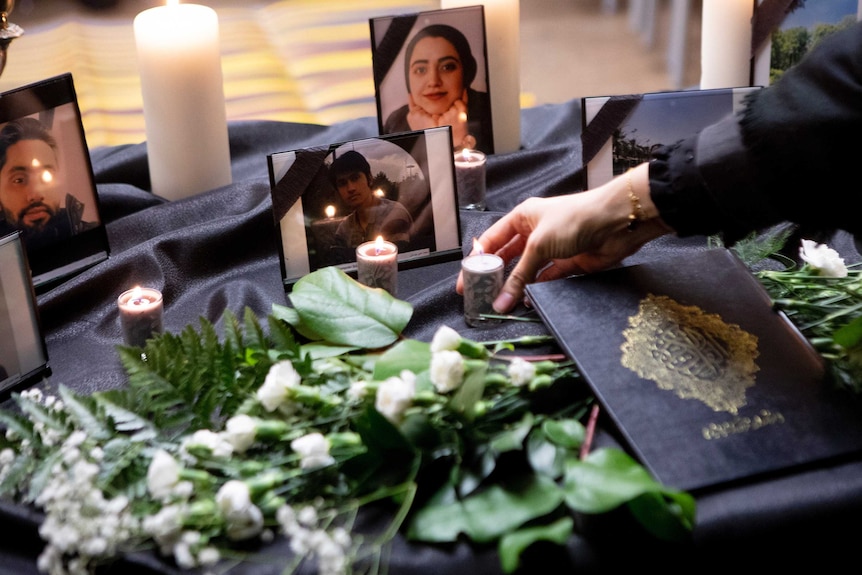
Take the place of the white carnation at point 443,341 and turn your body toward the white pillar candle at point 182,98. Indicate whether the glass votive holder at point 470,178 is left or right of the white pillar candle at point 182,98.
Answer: right

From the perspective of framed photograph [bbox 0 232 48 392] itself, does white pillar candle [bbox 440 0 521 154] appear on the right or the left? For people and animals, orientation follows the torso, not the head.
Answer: on its left

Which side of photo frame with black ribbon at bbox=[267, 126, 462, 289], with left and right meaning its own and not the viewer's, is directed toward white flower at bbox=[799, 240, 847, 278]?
left

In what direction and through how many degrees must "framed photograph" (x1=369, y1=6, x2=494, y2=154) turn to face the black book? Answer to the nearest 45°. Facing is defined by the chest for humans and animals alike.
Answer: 0° — it already faces it

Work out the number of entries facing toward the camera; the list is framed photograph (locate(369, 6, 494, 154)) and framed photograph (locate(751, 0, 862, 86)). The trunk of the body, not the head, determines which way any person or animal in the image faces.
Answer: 2

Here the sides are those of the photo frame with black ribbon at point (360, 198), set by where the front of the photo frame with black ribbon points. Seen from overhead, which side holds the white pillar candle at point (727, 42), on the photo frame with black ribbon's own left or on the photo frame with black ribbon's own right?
on the photo frame with black ribbon's own left

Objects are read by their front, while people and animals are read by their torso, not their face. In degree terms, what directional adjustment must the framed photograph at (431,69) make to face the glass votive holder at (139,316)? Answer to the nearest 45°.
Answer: approximately 45° to its right
